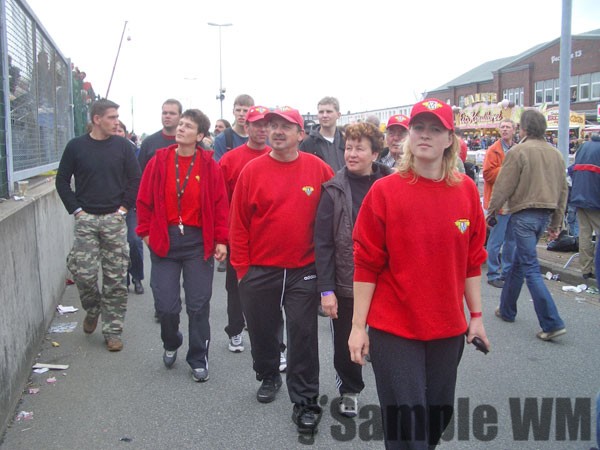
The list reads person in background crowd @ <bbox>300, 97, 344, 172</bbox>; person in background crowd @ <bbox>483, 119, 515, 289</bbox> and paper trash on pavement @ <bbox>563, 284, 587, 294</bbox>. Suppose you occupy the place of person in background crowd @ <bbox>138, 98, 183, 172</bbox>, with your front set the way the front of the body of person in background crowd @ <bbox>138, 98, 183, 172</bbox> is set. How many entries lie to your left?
3

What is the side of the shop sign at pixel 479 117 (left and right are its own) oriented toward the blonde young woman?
front

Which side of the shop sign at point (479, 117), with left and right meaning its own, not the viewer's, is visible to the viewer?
front

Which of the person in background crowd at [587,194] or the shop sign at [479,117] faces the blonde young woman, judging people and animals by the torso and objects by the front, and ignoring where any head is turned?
the shop sign

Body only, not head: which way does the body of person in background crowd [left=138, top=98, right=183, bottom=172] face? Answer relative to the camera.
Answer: toward the camera

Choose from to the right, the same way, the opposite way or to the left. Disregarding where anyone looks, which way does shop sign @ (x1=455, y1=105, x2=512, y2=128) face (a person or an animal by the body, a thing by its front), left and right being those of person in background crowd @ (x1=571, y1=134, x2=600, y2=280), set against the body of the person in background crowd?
the opposite way

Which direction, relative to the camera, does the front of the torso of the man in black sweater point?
toward the camera

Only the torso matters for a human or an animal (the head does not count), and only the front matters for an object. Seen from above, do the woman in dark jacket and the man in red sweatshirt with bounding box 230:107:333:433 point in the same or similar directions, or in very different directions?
same or similar directions

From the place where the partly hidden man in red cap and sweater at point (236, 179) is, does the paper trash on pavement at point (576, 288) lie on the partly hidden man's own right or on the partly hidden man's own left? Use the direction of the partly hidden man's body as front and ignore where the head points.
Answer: on the partly hidden man's own left

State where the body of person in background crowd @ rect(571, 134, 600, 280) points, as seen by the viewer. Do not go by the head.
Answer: away from the camera

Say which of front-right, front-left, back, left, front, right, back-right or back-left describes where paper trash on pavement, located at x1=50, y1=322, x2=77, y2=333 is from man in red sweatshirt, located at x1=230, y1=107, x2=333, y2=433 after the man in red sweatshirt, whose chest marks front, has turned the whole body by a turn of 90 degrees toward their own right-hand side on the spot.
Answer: front-right
